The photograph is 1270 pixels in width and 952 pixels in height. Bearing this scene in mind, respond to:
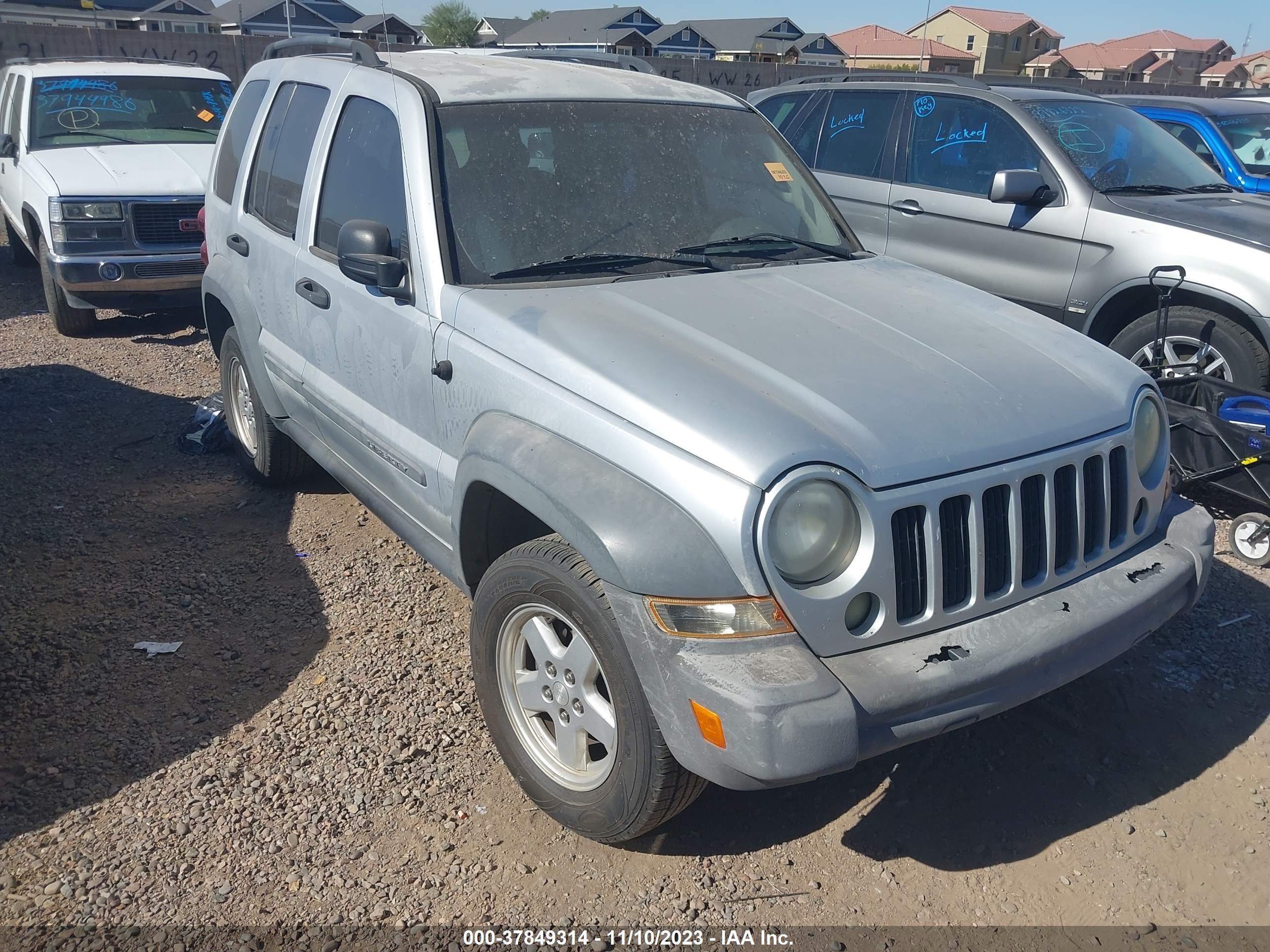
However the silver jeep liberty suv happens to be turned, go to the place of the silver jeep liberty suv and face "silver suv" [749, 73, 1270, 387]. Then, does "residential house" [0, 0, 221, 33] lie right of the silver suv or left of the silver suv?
left

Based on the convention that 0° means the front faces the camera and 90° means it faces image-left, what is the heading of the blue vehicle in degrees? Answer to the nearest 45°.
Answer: approximately 315°

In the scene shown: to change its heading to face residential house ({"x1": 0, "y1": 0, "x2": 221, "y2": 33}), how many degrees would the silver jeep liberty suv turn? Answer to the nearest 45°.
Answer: approximately 180°

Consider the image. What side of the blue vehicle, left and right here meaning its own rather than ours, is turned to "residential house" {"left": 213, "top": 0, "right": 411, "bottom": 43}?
back

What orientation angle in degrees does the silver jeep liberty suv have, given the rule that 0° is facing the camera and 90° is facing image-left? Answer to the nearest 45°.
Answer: approximately 315°

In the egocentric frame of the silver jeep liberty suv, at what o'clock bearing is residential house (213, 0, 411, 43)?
The residential house is roughly at 7 o'clock from the silver jeep liberty suv.

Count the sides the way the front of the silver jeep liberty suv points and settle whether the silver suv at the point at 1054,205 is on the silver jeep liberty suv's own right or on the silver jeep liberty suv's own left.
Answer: on the silver jeep liberty suv's own left

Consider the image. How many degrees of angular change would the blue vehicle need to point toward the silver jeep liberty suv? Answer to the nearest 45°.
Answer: approximately 45° to its right

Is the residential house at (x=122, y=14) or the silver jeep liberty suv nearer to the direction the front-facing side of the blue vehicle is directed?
the silver jeep liberty suv

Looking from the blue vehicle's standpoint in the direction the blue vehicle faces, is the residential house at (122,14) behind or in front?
behind

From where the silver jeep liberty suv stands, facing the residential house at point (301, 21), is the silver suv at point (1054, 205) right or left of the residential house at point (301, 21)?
right

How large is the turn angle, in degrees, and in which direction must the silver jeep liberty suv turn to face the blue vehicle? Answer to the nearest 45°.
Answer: approximately 90° to its left

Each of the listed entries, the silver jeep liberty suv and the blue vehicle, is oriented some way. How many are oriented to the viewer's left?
0
